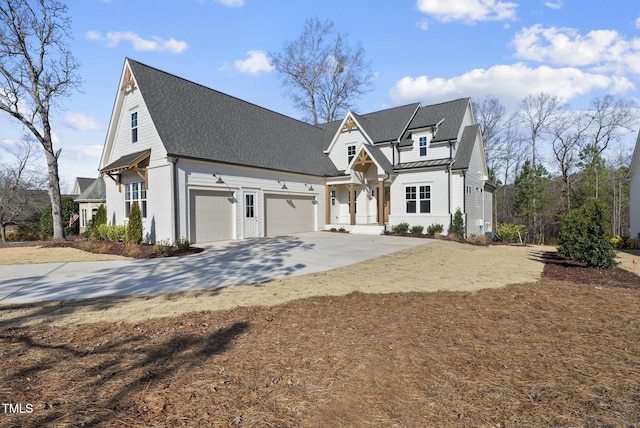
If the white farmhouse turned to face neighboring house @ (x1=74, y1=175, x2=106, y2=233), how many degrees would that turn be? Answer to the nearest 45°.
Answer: approximately 90° to its right

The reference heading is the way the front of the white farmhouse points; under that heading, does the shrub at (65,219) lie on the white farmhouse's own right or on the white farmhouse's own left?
on the white farmhouse's own right

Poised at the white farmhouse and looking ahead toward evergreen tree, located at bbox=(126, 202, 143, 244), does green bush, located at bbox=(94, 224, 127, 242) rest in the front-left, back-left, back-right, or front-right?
front-right

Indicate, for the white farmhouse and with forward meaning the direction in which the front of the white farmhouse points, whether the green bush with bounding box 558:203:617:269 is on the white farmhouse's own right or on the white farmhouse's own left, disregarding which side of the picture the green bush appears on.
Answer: on the white farmhouse's own left

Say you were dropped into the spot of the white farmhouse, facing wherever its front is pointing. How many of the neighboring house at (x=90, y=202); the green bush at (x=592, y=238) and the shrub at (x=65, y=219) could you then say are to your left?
1
